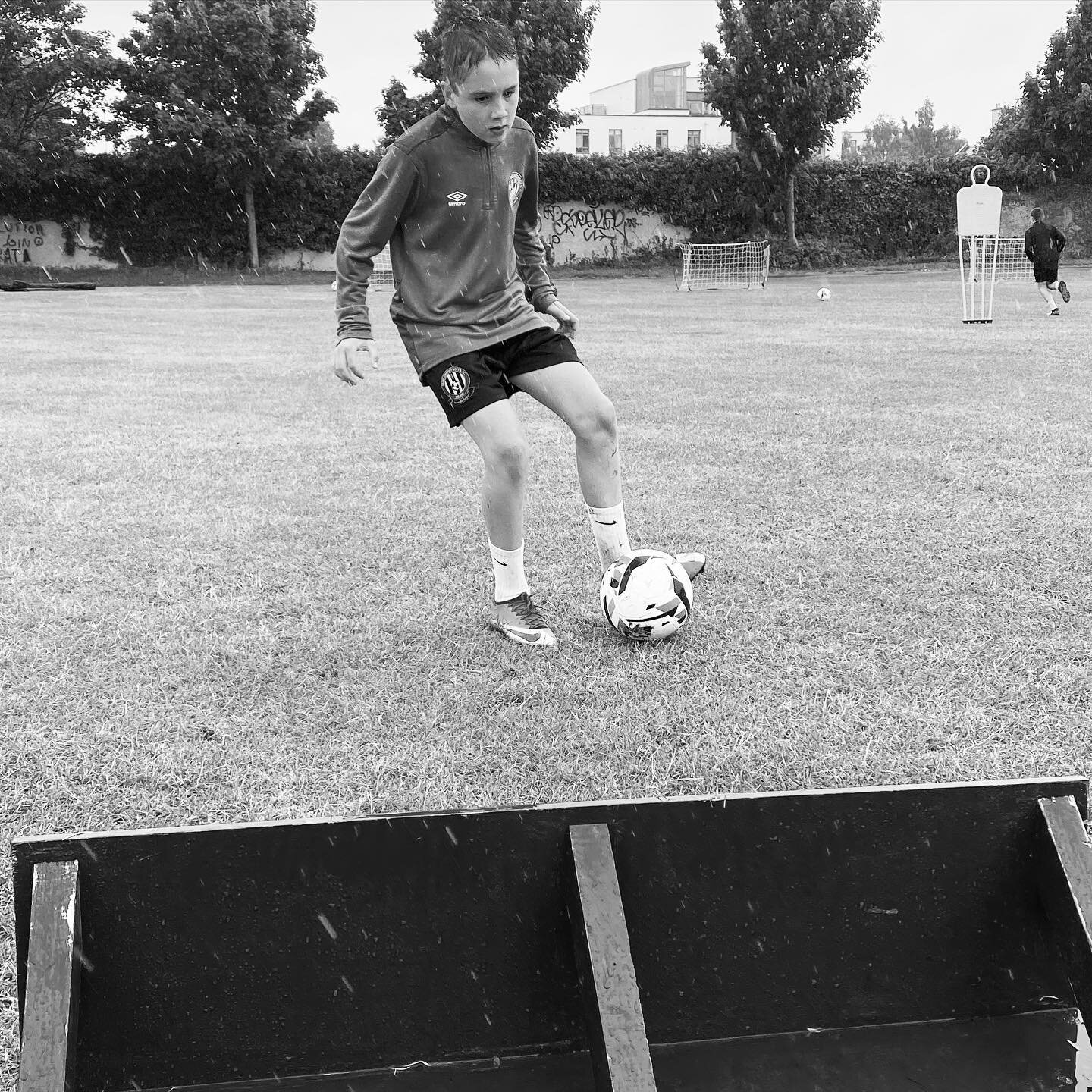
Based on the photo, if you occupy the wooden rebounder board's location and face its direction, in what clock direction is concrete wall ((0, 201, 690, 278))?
The concrete wall is roughly at 12 o'clock from the wooden rebounder board.

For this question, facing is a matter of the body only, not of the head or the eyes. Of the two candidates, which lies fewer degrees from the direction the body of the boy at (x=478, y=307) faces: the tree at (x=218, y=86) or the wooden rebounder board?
the wooden rebounder board

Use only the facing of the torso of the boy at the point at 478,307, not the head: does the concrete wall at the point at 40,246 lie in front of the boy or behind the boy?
behind

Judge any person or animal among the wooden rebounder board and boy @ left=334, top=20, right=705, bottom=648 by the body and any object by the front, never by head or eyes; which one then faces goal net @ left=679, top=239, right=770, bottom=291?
the wooden rebounder board

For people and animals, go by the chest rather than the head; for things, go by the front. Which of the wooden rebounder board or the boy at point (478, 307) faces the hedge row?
the wooden rebounder board

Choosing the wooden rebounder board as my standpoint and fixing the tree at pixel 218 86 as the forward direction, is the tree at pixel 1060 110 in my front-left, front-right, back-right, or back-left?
front-right

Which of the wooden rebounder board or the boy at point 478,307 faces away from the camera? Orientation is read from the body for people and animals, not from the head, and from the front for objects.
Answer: the wooden rebounder board

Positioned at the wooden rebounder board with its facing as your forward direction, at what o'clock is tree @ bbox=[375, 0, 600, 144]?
The tree is roughly at 12 o'clock from the wooden rebounder board.

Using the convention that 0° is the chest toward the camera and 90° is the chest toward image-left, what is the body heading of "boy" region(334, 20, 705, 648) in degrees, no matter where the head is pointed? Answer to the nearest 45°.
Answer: approximately 315°

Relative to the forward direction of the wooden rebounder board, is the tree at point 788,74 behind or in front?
in front

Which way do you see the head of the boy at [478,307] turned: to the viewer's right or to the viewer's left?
to the viewer's right

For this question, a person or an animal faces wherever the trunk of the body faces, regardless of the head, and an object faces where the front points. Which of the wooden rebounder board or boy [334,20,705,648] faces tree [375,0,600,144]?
the wooden rebounder board

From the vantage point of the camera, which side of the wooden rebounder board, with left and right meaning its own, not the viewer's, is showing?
back

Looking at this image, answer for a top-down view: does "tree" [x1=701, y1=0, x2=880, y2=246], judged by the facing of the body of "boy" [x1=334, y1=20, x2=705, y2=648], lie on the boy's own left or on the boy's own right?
on the boy's own left

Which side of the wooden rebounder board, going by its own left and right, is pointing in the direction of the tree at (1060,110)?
front

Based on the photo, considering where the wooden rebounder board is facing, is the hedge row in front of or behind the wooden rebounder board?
in front

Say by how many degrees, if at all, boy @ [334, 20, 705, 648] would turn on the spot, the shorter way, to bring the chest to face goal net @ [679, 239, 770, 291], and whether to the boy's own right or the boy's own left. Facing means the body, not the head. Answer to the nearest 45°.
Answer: approximately 135° to the boy's own left

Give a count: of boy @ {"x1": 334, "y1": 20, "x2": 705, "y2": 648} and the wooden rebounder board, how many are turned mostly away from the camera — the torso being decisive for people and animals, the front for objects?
1
